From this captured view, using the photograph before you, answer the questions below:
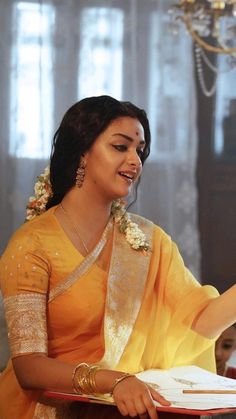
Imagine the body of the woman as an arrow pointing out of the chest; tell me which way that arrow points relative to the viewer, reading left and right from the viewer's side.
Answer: facing the viewer and to the right of the viewer

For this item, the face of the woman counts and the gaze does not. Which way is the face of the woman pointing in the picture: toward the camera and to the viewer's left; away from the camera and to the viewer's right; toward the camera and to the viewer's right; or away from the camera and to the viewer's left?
toward the camera and to the viewer's right
